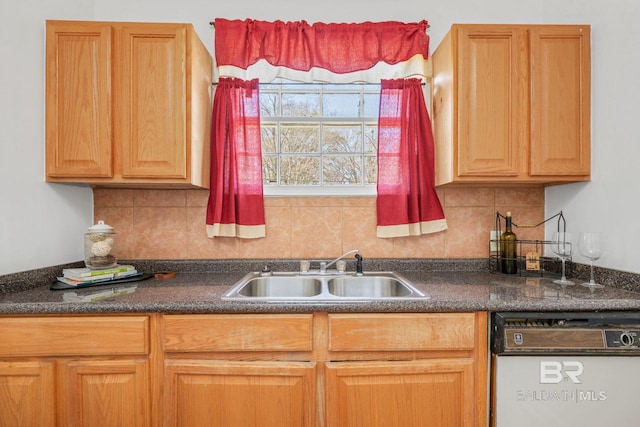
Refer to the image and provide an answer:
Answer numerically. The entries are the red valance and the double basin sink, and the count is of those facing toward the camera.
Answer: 2

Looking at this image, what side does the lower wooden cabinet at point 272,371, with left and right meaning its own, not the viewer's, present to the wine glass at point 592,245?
left

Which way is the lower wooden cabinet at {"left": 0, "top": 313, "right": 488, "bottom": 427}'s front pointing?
toward the camera

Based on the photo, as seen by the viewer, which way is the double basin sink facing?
toward the camera

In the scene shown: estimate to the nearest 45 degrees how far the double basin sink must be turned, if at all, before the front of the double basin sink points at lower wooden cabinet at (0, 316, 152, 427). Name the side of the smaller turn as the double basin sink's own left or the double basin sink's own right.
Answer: approximately 45° to the double basin sink's own right

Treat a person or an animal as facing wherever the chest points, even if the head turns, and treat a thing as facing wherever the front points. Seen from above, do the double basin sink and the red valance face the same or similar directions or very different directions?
same or similar directions

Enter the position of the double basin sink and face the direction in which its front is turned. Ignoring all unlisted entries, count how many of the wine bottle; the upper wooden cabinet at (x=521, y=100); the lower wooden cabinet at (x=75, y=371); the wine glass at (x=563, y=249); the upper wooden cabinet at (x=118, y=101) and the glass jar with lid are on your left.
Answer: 3

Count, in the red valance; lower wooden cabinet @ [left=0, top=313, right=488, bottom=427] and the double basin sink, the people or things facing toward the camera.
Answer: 3

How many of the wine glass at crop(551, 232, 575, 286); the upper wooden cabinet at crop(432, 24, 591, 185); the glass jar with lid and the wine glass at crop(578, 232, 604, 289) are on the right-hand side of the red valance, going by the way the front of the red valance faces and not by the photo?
1

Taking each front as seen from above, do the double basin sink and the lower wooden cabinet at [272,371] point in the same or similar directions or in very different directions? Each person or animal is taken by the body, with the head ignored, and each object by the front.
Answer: same or similar directions

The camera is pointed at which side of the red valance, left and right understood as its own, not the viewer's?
front

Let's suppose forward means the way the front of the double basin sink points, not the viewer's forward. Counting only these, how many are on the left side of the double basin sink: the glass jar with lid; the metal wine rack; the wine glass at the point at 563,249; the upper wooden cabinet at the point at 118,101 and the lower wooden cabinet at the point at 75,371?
2
